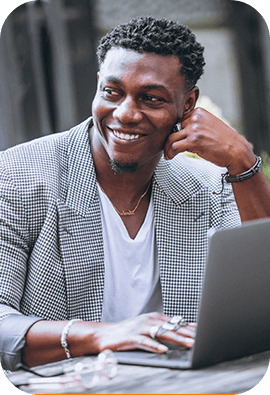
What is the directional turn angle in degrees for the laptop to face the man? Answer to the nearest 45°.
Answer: approximately 45° to its right

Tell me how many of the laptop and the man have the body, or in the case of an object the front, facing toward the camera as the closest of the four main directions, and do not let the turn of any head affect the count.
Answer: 1

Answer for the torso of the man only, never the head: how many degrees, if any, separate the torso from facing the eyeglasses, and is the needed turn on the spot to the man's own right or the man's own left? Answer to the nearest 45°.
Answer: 0° — they already face it

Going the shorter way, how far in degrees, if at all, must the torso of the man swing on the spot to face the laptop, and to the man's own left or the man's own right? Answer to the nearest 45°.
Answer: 0° — they already face it

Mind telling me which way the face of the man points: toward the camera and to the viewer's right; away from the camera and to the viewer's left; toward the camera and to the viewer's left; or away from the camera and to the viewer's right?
toward the camera and to the viewer's left

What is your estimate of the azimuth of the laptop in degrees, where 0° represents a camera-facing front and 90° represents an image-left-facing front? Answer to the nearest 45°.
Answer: approximately 135°

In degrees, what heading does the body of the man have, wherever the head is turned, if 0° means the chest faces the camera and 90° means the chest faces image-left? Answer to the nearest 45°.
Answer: approximately 0°
